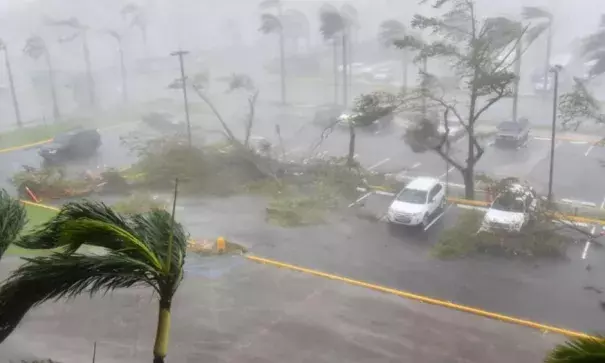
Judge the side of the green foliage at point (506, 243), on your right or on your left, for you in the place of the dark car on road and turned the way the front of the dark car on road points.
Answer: on your left

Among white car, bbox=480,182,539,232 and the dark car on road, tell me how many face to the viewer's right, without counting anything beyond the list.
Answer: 0

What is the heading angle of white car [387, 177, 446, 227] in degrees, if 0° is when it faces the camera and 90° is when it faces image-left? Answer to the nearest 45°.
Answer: approximately 45°

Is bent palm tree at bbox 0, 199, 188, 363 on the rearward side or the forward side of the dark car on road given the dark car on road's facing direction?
on the forward side

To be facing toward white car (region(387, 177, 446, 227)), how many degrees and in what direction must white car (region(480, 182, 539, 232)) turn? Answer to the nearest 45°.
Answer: approximately 45° to its right

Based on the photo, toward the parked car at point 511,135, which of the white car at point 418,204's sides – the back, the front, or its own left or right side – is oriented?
back

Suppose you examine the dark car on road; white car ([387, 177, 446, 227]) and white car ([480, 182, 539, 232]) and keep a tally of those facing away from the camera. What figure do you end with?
0

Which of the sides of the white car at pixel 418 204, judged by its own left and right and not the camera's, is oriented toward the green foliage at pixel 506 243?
left

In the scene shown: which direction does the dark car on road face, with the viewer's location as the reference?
facing the viewer and to the left of the viewer

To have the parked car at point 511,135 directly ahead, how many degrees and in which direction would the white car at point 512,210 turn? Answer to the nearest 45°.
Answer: approximately 135° to its right
